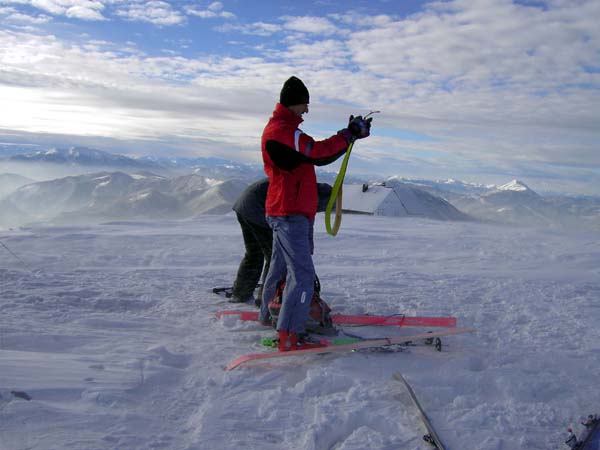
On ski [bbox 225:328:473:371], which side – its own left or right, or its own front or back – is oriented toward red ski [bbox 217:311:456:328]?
right

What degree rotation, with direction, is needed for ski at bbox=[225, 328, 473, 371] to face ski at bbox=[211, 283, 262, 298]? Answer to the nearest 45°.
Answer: approximately 45° to its right

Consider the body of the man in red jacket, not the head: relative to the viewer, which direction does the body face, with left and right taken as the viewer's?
facing to the right of the viewer

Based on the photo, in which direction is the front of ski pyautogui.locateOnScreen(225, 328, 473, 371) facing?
to the viewer's left

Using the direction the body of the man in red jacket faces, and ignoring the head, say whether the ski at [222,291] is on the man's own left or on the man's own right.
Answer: on the man's own left

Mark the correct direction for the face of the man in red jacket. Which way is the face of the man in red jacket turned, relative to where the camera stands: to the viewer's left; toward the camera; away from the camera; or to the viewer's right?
to the viewer's right

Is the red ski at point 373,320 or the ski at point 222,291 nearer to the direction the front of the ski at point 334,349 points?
the ski
